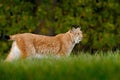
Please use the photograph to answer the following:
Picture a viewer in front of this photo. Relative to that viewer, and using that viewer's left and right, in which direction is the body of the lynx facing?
facing to the right of the viewer
